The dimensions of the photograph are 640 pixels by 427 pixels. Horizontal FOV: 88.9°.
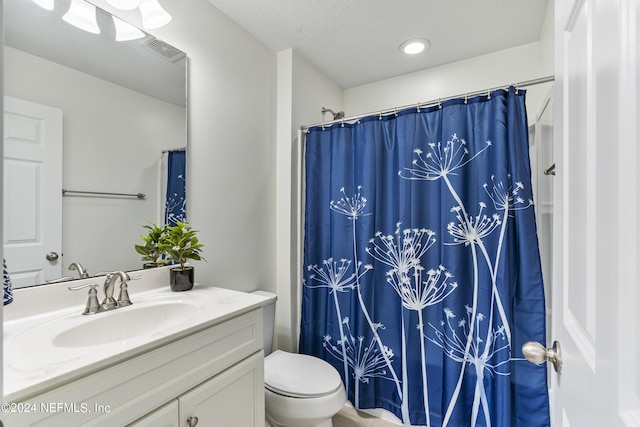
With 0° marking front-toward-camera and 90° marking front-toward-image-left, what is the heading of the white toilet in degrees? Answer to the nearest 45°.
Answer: approximately 315°

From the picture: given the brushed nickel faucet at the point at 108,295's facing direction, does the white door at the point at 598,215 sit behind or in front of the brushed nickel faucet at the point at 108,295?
in front

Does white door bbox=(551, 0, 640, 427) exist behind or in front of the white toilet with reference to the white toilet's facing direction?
in front

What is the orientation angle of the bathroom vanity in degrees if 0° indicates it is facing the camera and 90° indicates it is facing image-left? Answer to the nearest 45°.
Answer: approximately 315°

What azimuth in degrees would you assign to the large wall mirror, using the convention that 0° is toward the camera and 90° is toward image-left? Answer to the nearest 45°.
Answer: approximately 315°
